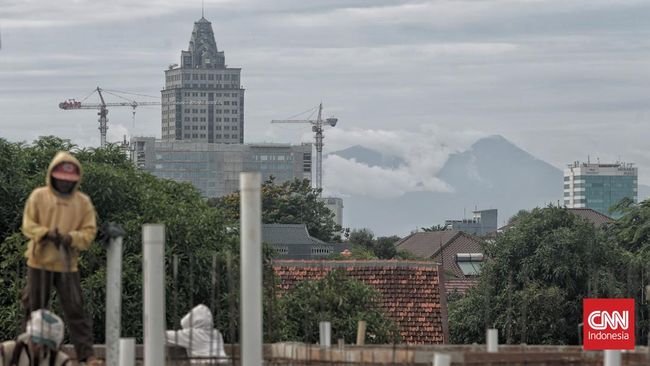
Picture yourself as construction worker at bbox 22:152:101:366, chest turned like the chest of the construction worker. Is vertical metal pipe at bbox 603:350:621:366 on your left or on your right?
on your left

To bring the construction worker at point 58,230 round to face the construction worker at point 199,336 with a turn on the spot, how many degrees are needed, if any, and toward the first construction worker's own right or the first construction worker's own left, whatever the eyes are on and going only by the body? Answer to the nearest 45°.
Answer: approximately 135° to the first construction worker's own left

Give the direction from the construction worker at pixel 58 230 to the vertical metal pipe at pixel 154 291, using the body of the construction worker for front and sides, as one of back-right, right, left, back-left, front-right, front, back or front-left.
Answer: front-left

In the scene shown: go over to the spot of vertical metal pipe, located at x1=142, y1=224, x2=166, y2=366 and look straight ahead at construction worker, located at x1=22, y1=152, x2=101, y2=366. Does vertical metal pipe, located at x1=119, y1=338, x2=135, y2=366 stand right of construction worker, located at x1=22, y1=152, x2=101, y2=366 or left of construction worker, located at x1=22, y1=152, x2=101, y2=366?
right

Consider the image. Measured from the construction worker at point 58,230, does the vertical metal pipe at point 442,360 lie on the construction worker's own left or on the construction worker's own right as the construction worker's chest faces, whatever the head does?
on the construction worker's own left

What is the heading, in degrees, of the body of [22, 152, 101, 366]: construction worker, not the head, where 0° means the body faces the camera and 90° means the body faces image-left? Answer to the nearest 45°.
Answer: approximately 0°
